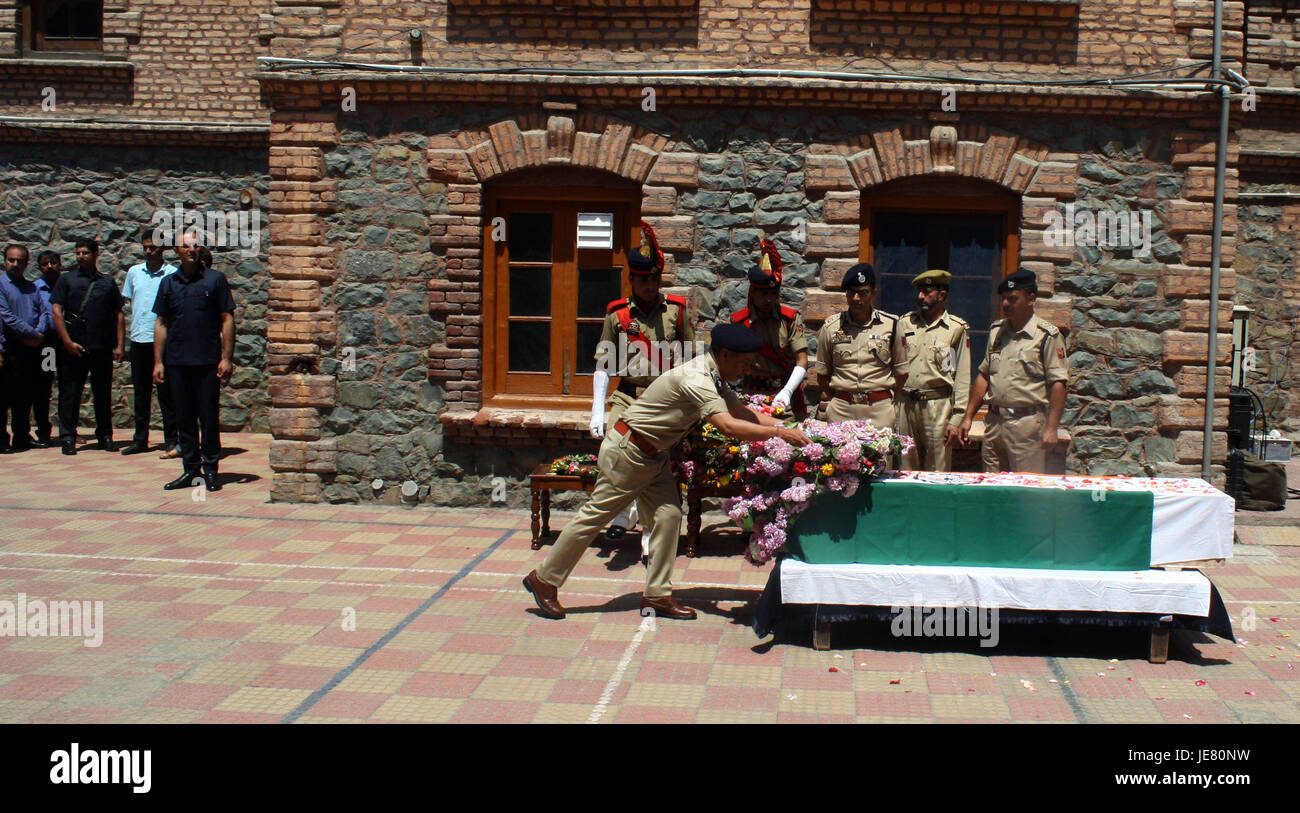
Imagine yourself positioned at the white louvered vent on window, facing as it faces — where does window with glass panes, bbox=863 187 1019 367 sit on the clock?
The window with glass panes is roughly at 9 o'clock from the white louvered vent on window.

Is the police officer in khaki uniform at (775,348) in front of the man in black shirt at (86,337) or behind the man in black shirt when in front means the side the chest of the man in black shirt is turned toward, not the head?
in front

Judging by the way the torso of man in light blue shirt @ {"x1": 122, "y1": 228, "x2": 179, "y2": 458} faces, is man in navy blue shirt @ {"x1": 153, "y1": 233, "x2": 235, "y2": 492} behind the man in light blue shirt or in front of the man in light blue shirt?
in front

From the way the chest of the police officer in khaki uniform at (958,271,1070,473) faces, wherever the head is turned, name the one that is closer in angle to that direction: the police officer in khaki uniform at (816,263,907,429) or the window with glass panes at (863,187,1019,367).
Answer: the police officer in khaki uniform

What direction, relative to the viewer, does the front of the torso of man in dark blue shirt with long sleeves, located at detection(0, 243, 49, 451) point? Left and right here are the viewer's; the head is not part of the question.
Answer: facing the viewer and to the right of the viewer

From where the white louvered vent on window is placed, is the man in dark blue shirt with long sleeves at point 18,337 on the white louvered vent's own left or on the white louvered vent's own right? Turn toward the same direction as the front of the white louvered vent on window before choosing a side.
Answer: on the white louvered vent's own right

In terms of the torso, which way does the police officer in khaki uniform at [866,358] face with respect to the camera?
toward the camera

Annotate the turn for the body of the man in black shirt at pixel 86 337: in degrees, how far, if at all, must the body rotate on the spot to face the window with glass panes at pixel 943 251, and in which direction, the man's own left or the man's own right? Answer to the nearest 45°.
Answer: approximately 45° to the man's own left

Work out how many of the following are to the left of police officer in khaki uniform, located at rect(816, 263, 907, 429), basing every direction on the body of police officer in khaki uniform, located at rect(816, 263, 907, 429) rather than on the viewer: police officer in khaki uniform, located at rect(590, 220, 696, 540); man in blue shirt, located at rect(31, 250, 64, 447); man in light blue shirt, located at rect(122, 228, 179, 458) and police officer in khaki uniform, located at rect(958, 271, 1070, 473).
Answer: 1

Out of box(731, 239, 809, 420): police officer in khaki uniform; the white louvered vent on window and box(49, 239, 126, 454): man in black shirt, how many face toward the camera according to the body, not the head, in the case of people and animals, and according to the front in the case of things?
3

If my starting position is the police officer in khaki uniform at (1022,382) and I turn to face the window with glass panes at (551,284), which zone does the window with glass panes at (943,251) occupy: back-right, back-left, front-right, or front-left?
front-right

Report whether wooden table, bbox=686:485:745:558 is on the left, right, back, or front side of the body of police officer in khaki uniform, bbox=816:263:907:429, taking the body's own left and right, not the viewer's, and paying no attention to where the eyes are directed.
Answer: right

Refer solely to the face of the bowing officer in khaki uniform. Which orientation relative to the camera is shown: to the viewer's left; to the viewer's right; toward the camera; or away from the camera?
to the viewer's right

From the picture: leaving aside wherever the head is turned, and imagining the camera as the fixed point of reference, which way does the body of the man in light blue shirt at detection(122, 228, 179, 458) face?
toward the camera
